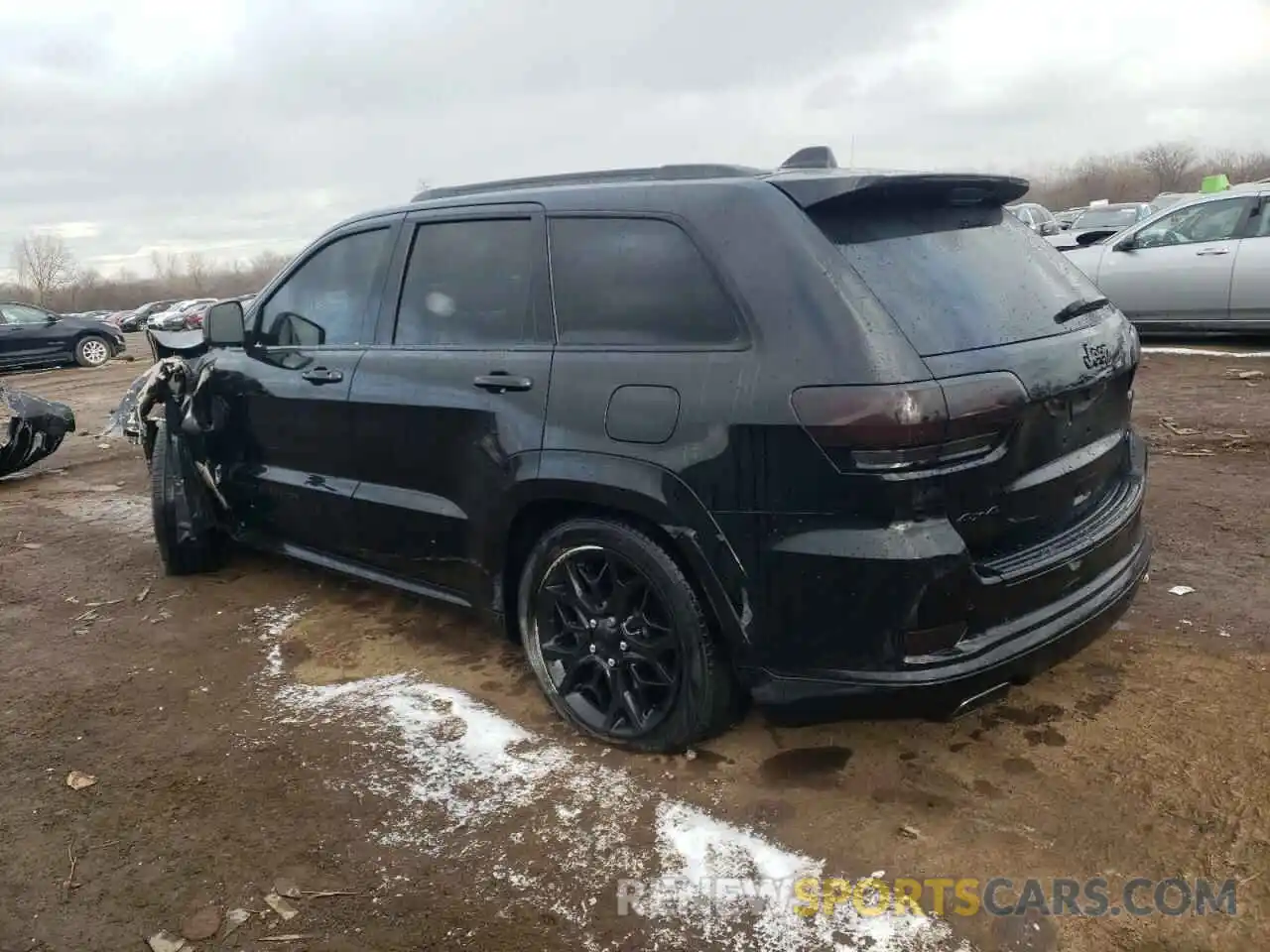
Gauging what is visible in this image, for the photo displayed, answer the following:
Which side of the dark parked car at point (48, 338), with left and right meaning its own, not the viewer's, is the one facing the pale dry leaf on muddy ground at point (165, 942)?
right

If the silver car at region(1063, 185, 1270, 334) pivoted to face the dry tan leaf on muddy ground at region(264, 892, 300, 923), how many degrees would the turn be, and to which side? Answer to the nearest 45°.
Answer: approximately 90° to its left

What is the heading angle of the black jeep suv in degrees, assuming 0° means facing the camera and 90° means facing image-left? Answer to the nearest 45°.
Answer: approximately 135°

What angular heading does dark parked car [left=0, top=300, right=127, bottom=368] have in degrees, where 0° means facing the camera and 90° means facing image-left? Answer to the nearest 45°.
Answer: approximately 270°

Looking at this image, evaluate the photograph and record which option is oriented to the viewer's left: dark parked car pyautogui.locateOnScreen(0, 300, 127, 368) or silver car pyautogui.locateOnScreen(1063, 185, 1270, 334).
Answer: the silver car

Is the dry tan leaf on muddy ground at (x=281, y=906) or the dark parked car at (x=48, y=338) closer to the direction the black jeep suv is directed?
the dark parked car

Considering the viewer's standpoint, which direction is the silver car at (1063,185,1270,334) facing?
facing to the left of the viewer

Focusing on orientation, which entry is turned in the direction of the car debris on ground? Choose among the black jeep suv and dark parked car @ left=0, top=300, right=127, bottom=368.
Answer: the black jeep suv

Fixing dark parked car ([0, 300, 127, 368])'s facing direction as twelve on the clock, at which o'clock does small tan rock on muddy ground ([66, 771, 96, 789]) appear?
The small tan rock on muddy ground is roughly at 3 o'clock from the dark parked car.

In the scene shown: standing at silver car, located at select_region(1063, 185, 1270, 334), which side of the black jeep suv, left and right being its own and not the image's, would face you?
right

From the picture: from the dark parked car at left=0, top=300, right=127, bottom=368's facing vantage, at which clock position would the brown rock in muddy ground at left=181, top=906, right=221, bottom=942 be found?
The brown rock in muddy ground is roughly at 3 o'clock from the dark parked car.

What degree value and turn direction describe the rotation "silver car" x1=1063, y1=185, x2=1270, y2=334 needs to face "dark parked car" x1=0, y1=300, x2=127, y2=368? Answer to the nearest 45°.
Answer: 0° — it already faces it
